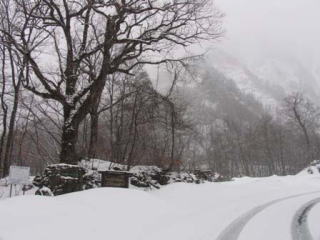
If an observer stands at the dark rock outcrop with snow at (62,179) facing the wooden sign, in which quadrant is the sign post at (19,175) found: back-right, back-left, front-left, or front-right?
back-right

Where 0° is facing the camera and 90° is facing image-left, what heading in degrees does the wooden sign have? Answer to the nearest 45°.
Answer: approximately 0°

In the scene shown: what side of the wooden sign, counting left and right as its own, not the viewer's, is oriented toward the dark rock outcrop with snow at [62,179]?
right

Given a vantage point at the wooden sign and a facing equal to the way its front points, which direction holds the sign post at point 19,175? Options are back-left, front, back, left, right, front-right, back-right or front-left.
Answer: front-right
